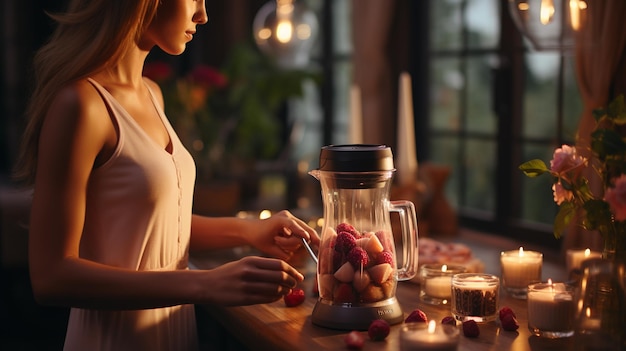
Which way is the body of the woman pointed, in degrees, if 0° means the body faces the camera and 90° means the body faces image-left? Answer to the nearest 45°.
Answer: approximately 315°

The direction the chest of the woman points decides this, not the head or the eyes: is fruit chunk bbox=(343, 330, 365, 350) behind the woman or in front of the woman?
in front

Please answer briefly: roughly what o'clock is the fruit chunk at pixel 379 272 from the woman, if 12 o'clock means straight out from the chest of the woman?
The fruit chunk is roughly at 11 o'clock from the woman.

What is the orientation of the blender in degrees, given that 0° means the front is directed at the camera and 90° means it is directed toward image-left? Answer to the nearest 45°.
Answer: approximately 315°

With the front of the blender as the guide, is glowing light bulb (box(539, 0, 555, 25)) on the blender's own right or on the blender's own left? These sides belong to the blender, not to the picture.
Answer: on the blender's own left

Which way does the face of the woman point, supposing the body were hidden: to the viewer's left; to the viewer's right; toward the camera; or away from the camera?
to the viewer's right
